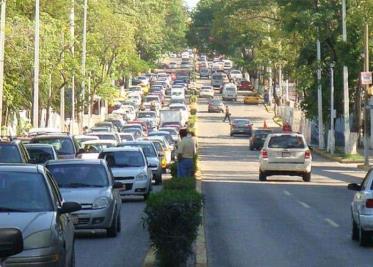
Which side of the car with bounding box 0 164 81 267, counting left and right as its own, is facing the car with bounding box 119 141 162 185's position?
back

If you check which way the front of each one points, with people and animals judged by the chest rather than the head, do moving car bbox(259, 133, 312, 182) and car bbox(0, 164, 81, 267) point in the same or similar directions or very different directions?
very different directions

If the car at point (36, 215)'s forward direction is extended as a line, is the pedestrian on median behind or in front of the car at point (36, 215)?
behind

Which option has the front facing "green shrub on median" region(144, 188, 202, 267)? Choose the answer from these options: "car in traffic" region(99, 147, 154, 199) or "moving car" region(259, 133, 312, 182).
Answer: "car in traffic" region(99, 147, 154, 199)

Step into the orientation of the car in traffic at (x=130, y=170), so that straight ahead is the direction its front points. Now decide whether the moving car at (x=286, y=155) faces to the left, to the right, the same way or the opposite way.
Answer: the opposite way

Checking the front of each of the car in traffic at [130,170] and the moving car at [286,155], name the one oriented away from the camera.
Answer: the moving car at [286,155]

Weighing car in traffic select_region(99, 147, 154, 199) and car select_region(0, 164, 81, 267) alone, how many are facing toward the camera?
2

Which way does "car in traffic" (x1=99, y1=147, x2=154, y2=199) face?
toward the camera

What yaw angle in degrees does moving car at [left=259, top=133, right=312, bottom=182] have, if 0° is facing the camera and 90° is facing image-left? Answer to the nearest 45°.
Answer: approximately 180°

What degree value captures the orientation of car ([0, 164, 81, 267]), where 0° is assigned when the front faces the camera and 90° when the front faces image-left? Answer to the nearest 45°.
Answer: approximately 0°

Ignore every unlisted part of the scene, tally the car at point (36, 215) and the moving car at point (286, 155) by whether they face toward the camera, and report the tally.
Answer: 1

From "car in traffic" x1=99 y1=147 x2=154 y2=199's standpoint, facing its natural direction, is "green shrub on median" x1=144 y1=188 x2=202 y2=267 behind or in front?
in front

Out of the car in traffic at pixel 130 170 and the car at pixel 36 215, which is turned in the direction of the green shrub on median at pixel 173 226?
the car in traffic at pixel 130 170

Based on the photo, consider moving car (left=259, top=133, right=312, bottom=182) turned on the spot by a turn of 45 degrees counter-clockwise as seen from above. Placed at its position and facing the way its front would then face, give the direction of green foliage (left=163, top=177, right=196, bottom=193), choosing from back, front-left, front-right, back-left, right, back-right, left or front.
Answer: back-left

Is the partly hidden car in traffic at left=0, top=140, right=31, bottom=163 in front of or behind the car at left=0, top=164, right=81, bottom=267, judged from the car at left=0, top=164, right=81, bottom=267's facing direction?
behind
